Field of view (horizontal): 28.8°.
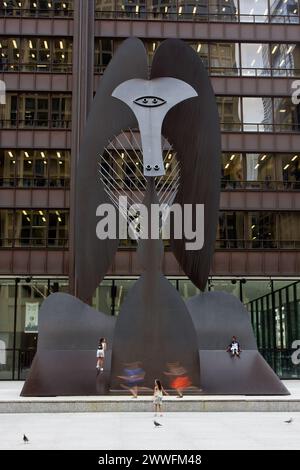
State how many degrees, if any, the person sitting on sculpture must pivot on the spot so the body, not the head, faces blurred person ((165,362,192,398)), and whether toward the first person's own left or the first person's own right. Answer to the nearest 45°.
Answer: approximately 45° to the first person's own right

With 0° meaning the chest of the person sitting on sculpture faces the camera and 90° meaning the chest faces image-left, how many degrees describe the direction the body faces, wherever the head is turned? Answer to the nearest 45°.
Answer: approximately 0°

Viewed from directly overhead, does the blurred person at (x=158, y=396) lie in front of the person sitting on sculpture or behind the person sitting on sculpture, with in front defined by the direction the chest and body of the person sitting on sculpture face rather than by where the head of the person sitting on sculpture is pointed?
in front

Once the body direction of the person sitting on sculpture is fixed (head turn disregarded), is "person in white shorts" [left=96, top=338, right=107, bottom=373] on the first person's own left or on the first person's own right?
on the first person's own right
